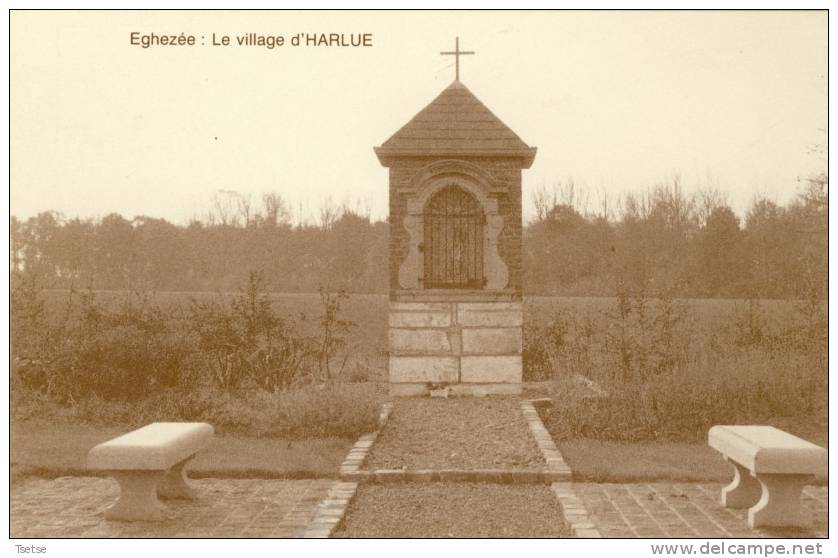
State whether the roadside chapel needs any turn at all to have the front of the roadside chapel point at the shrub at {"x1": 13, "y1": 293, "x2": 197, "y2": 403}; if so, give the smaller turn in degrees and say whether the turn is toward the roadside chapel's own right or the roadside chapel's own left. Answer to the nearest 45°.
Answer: approximately 90° to the roadside chapel's own right

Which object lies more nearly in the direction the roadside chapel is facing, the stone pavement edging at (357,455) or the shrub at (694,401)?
the stone pavement edging

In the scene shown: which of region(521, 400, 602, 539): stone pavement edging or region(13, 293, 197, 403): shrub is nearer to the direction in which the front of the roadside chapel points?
the stone pavement edging

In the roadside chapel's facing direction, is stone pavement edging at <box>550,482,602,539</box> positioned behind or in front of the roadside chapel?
in front

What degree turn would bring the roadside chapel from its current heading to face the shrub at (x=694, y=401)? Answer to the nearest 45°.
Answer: approximately 45° to its left

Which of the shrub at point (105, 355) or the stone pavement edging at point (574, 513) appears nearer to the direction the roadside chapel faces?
the stone pavement edging

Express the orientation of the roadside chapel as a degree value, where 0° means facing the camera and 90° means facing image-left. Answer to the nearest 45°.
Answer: approximately 0°

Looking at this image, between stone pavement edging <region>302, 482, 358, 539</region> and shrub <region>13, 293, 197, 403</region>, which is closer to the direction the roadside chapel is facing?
the stone pavement edging

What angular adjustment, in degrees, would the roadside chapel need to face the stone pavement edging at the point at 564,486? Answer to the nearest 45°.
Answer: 0° — it already faces it

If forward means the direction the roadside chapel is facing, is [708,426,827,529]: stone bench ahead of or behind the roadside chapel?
ahead

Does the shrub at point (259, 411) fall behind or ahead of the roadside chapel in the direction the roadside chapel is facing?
ahead

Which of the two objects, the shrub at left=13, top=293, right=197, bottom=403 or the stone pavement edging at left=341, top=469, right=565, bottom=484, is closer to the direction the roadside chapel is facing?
the stone pavement edging

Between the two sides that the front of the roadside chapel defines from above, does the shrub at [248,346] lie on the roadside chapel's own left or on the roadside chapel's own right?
on the roadside chapel's own right

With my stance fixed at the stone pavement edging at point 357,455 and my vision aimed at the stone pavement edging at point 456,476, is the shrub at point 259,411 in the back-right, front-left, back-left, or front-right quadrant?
back-left
